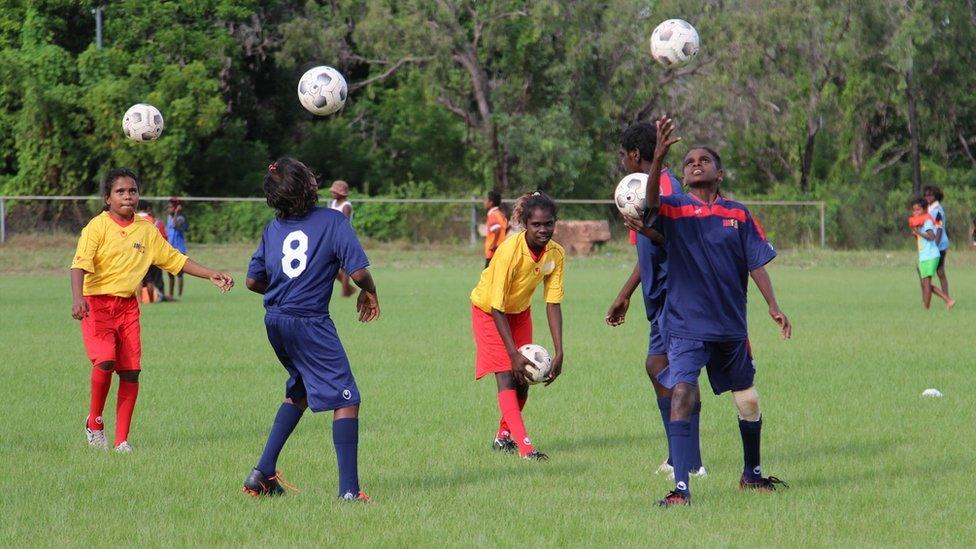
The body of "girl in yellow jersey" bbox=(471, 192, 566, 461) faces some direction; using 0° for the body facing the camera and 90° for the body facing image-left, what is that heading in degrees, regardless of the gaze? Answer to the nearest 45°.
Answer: approximately 315°

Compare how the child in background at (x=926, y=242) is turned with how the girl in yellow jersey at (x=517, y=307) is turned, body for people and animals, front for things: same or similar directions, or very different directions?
very different directions

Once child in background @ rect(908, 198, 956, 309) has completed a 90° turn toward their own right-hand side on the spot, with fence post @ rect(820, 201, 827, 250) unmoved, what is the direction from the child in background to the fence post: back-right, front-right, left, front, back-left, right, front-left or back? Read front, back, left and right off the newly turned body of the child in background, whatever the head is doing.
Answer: front

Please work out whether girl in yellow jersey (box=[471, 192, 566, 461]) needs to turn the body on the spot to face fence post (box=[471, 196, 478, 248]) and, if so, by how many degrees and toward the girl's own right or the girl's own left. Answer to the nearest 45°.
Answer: approximately 135° to the girl's own left
